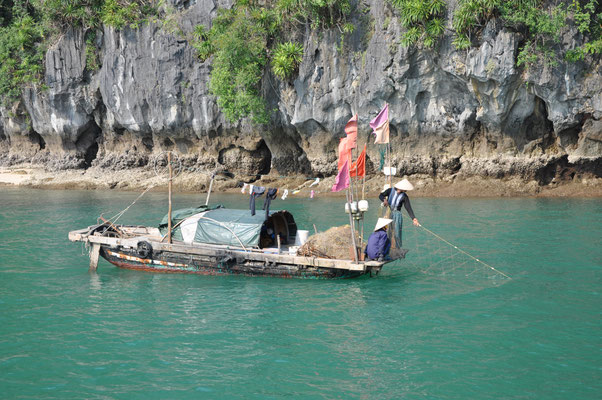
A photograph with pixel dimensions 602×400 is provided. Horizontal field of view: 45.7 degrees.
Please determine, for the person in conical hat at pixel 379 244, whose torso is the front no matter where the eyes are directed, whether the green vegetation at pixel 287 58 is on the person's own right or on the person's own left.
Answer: on the person's own left

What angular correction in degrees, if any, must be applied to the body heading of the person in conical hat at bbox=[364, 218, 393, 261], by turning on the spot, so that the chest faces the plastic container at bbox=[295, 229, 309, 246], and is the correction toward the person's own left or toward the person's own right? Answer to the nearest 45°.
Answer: approximately 90° to the person's own left

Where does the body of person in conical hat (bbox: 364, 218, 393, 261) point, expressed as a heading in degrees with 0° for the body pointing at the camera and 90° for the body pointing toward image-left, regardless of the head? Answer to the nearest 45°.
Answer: approximately 225°
